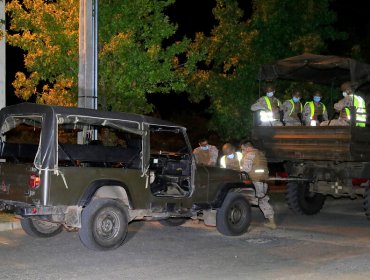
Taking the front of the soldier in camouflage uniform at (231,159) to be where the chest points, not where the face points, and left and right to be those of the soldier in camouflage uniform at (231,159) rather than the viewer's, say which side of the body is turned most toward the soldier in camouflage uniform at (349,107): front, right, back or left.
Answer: left

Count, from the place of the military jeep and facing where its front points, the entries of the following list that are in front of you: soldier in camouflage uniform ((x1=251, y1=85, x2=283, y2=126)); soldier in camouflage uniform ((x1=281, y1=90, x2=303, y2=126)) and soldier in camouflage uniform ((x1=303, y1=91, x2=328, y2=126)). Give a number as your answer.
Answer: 3

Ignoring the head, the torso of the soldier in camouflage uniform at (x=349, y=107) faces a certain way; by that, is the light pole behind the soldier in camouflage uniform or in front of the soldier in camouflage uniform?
in front

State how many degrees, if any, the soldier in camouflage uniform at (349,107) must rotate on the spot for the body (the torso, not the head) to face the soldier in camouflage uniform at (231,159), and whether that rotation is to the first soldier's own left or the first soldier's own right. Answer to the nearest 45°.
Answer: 0° — they already face them

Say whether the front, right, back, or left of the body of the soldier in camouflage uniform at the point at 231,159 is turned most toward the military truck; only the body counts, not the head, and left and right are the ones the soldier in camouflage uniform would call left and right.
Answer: left

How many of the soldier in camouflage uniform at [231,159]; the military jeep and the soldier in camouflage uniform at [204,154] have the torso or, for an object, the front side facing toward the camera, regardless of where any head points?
2

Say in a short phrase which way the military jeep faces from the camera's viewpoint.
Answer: facing away from the viewer and to the right of the viewer
